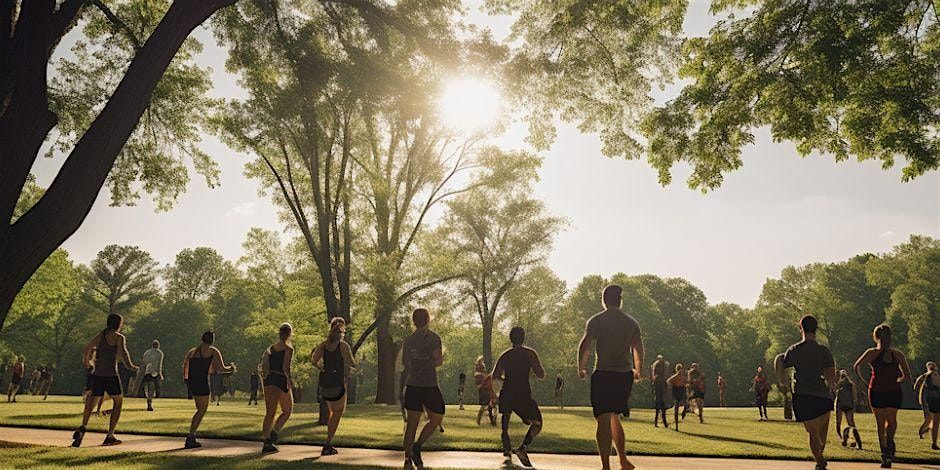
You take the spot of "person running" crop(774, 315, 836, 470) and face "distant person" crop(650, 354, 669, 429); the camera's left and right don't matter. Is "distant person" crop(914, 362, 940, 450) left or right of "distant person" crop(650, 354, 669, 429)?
right

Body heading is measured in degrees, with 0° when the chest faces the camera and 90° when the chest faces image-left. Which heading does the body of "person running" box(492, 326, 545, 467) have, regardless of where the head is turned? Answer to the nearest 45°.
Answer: approximately 180°

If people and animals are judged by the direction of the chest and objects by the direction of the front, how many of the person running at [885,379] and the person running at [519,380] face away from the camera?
2

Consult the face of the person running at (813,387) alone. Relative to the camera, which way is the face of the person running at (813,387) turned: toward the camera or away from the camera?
away from the camera

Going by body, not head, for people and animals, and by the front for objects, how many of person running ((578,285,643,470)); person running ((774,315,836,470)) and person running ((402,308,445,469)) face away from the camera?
3

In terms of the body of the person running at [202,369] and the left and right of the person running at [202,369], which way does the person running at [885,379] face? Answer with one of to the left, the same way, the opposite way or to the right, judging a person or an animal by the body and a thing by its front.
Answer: the same way

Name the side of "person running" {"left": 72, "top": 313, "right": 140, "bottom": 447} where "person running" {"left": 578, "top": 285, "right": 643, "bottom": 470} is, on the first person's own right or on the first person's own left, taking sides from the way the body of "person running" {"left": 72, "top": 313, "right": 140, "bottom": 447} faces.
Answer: on the first person's own right

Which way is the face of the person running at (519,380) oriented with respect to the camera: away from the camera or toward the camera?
away from the camera

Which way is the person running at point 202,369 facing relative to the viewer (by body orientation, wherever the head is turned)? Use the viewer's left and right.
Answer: facing away from the viewer and to the right of the viewer

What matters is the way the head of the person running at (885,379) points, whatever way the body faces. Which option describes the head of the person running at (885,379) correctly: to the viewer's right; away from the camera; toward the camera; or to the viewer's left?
away from the camera

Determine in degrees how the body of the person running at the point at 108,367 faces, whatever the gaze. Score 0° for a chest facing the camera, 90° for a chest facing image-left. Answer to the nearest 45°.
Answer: approximately 225°

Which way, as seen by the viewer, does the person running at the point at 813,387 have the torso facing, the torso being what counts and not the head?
away from the camera

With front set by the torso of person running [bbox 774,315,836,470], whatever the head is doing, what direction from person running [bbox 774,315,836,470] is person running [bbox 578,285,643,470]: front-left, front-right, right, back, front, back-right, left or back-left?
back-left

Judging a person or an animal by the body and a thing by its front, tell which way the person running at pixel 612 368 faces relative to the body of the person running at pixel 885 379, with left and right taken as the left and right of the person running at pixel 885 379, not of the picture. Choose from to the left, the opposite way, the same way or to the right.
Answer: the same way

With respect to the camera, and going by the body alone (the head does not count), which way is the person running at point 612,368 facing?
away from the camera

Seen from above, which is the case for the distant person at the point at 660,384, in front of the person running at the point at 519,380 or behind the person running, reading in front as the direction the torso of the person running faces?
in front
